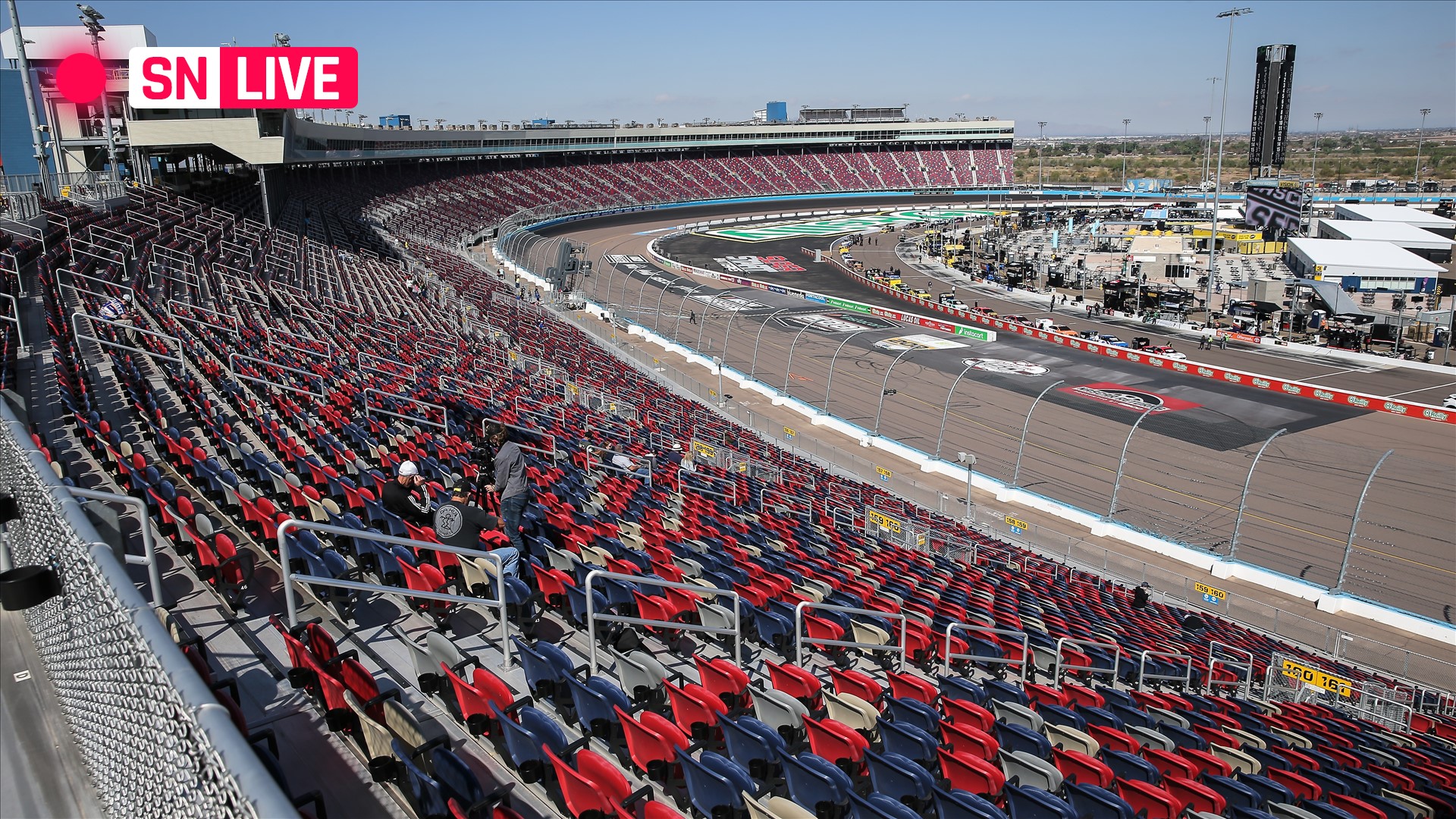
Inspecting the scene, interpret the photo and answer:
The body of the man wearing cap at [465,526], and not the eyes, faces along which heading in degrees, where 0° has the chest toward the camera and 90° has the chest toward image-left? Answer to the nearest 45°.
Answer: approximately 225°

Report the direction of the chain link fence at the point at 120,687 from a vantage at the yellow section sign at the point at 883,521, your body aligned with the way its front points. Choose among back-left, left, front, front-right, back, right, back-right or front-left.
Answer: front-left

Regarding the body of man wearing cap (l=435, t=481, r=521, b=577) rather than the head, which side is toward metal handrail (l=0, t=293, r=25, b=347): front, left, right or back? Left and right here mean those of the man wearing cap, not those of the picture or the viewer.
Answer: left

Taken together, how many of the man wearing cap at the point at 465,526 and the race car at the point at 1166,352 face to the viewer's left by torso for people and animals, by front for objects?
0

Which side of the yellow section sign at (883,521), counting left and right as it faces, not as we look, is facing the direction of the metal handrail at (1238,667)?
left

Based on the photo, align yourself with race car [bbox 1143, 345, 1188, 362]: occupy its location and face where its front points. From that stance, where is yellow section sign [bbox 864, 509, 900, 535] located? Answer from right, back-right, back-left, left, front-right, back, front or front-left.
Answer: front-right

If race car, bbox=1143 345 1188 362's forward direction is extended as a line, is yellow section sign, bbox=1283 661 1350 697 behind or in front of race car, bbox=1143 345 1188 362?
in front

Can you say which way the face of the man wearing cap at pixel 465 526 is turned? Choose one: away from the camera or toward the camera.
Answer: away from the camera
